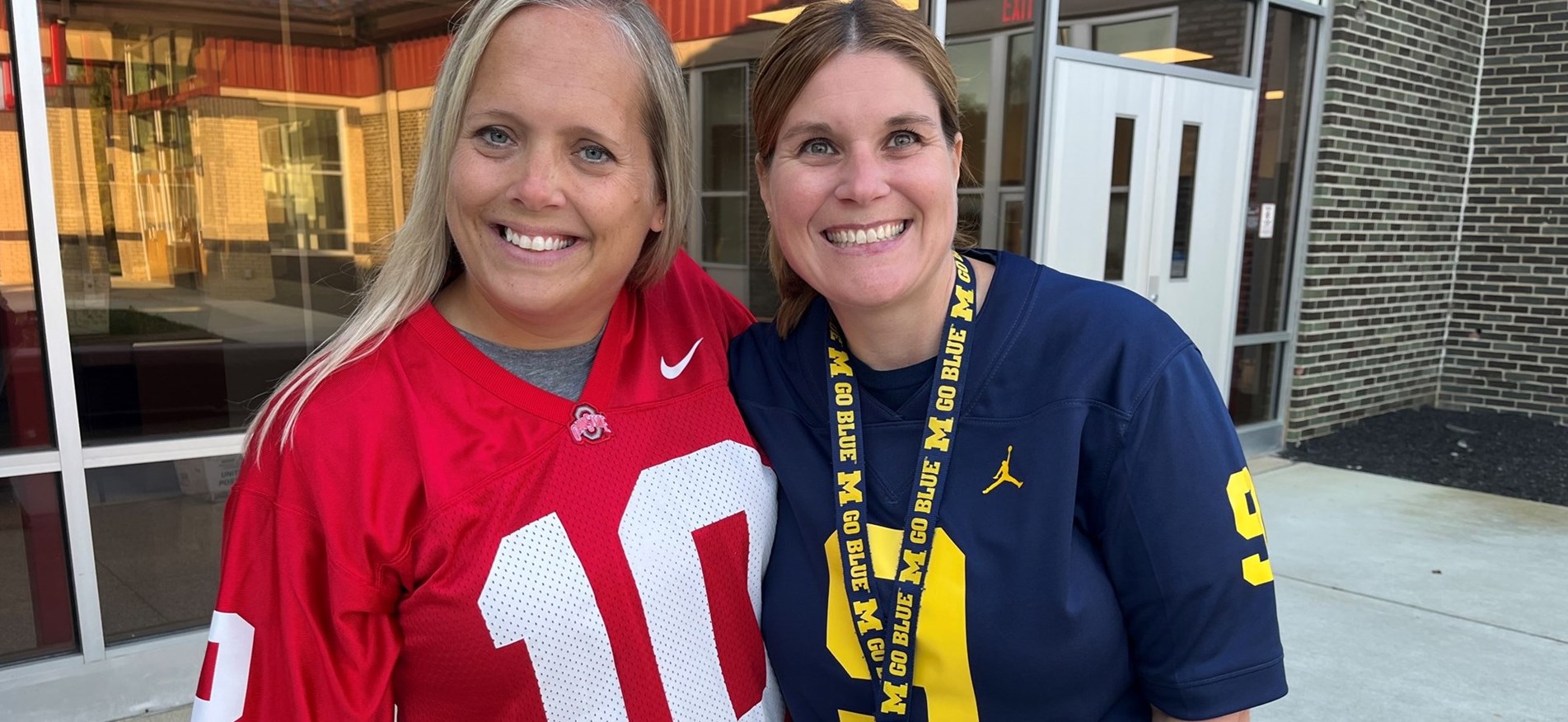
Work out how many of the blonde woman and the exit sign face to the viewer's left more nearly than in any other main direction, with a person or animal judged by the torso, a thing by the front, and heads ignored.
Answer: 0

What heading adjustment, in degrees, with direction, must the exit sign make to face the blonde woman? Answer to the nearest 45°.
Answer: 0° — it already faces them

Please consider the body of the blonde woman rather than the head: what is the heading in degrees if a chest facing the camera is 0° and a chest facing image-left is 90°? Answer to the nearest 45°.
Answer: approximately 315°

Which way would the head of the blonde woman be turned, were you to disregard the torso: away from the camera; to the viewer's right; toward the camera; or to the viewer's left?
toward the camera

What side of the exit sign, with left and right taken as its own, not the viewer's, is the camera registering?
front

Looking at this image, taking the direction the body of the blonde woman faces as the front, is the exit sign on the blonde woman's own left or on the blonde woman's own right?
on the blonde woman's own left
